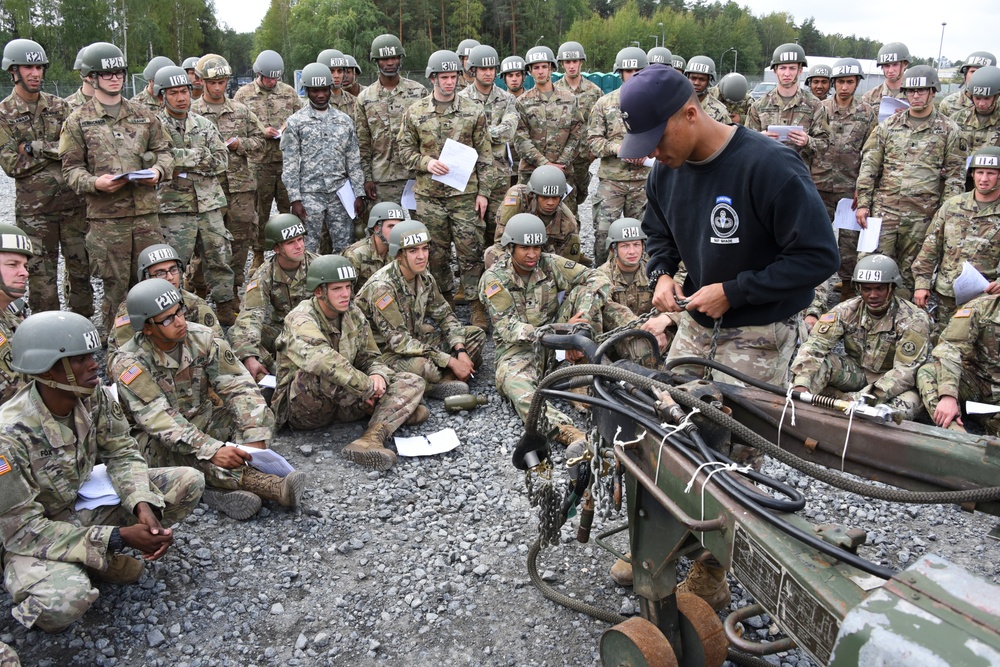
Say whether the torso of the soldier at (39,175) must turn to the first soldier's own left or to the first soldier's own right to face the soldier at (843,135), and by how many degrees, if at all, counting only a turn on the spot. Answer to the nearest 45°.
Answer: approximately 45° to the first soldier's own left

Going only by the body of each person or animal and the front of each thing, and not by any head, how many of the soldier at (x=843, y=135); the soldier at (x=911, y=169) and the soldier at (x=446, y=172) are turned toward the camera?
3

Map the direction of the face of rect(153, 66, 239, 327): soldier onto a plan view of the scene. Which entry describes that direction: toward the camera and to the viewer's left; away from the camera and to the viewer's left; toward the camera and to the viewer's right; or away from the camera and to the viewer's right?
toward the camera and to the viewer's right

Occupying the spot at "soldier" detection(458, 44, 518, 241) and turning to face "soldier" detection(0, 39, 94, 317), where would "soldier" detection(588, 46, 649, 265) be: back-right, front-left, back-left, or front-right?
back-left

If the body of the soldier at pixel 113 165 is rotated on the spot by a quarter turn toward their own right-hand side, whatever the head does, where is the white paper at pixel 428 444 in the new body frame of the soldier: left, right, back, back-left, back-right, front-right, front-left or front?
left

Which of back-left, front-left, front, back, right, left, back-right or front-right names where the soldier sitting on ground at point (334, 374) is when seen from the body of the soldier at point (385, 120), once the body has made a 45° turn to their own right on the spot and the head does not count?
front-left

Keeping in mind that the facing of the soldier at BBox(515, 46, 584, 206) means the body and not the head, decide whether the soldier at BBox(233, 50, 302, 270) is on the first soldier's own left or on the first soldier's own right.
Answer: on the first soldier's own right

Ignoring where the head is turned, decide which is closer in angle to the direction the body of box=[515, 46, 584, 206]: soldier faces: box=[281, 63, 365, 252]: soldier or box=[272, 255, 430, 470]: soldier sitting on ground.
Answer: the soldier sitting on ground

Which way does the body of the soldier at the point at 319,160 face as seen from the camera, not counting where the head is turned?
toward the camera

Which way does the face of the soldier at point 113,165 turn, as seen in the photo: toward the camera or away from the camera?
toward the camera

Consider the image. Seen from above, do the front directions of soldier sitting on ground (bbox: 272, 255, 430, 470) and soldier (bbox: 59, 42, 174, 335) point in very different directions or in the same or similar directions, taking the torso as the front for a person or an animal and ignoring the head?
same or similar directions

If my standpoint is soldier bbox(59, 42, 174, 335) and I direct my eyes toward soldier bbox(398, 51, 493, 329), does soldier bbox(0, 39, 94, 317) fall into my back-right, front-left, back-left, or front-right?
back-left

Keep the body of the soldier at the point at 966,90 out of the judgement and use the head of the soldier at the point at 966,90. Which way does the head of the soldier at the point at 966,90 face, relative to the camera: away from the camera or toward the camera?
toward the camera

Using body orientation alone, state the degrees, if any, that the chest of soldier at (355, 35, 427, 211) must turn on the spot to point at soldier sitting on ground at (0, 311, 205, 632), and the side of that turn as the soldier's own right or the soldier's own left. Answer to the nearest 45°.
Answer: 0° — they already face them

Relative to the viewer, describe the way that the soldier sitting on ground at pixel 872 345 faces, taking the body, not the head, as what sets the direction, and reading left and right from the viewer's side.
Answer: facing the viewer
